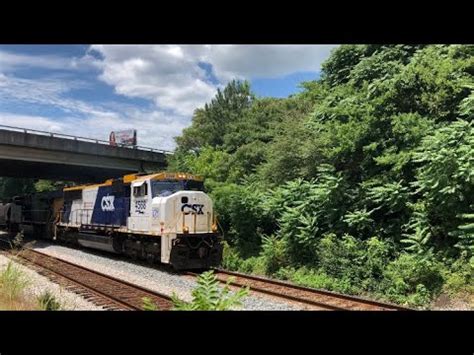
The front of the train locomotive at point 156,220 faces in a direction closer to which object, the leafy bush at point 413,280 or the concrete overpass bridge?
the leafy bush

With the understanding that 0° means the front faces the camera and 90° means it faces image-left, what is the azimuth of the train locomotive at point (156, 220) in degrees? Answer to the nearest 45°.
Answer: approximately 315°

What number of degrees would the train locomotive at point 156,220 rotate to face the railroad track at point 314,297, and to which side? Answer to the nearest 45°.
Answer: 0° — it already faces it

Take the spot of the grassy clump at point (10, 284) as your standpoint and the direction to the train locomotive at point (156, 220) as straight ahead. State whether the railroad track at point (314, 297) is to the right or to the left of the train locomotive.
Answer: right

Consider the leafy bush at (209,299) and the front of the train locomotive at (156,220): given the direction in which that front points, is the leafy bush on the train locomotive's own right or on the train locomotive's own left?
on the train locomotive's own right

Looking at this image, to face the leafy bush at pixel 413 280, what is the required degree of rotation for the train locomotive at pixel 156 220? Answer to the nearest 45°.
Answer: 0° — it already faces it

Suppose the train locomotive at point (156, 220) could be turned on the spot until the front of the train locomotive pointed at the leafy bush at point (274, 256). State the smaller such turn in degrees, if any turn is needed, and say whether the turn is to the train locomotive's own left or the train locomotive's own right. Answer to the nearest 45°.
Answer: approximately 45° to the train locomotive's own left

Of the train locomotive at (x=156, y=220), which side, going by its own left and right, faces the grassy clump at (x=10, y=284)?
right
